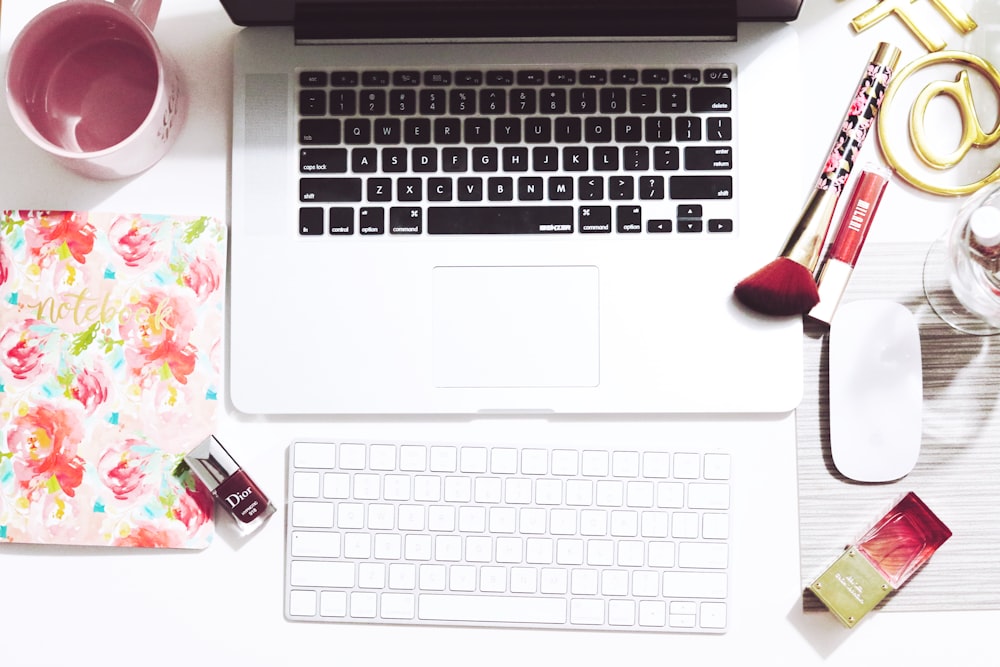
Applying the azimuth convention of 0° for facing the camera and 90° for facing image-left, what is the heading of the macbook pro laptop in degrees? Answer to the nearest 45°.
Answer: approximately 0°

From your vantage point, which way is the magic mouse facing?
away from the camera

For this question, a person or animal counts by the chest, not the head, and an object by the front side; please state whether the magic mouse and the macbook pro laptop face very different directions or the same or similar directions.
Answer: very different directions
